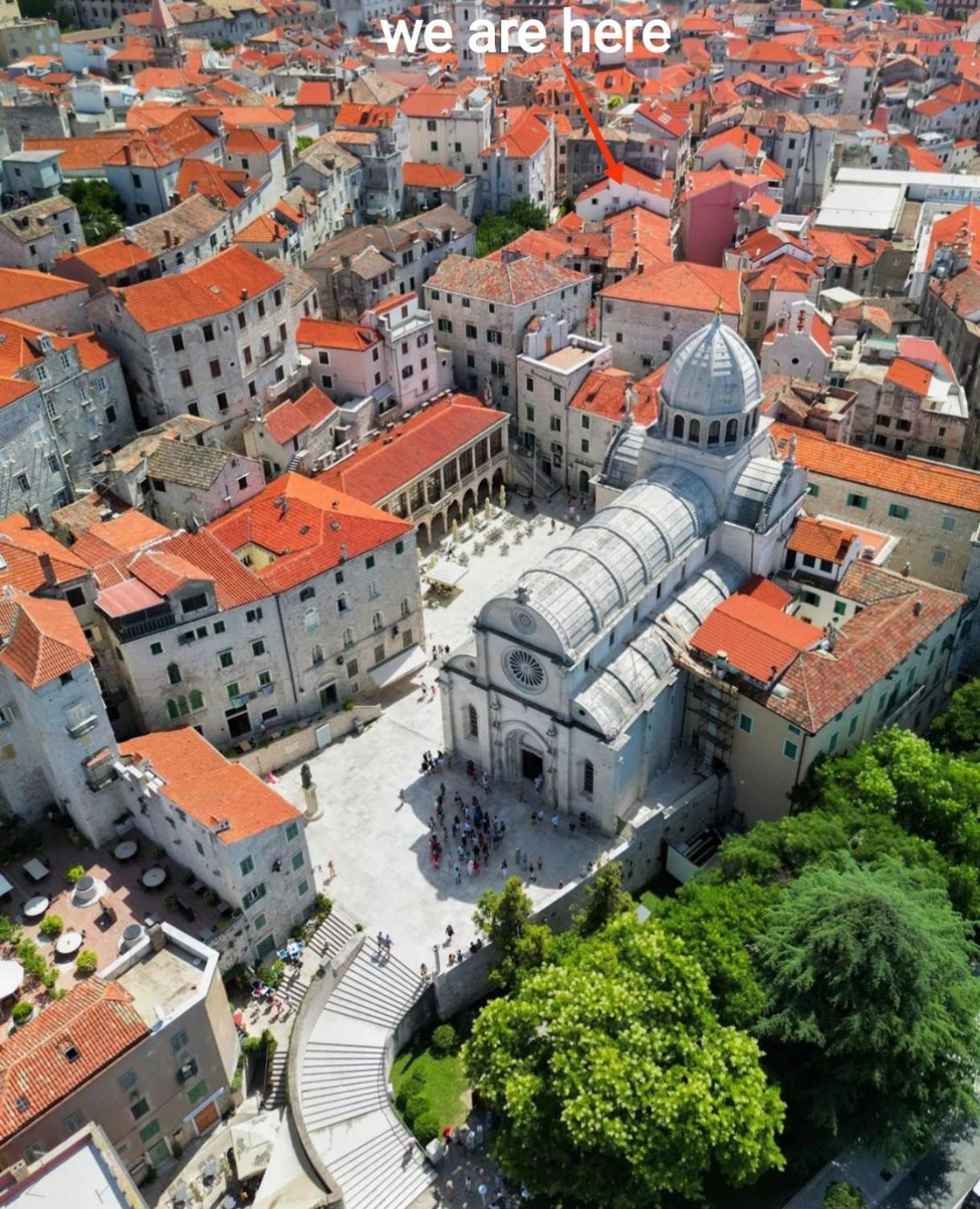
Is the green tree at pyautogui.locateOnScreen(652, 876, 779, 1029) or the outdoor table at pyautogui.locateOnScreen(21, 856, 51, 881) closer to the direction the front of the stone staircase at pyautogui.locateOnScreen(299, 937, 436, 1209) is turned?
the green tree

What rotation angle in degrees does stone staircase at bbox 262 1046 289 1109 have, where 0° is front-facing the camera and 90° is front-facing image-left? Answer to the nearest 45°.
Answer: approximately 0°

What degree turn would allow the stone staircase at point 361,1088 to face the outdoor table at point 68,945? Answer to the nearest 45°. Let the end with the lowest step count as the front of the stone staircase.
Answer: approximately 135° to its right

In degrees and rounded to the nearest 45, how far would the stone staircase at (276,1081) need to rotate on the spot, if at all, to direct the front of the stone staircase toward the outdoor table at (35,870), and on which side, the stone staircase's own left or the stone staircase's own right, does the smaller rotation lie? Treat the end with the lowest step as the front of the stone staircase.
approximately 135° to the stone staircase's own right

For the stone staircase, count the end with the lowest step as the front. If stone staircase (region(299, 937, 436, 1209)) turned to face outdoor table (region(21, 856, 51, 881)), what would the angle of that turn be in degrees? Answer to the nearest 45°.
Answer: approximately 135° to its right

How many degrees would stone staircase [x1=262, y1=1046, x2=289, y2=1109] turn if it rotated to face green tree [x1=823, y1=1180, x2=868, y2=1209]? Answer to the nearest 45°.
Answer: approximately 45° to its left

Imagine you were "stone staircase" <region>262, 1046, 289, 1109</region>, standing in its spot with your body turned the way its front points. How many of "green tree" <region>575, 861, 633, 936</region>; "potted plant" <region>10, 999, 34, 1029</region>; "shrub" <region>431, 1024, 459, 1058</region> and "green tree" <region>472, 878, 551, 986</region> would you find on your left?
3

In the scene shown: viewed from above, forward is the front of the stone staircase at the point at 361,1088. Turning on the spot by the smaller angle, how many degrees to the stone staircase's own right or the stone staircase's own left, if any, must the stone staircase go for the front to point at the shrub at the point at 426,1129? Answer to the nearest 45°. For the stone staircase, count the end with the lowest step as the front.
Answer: approximately 45° to the stone staircase's own left

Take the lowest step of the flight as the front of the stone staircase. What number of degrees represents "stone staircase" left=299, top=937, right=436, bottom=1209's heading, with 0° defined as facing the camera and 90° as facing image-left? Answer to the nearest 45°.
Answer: approximately 0°

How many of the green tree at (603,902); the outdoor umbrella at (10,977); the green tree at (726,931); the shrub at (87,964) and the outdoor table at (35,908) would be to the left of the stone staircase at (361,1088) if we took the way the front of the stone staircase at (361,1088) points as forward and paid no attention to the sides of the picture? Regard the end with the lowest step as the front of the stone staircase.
2

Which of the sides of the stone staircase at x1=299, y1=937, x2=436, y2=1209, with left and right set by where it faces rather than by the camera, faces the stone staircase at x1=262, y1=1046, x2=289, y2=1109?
right

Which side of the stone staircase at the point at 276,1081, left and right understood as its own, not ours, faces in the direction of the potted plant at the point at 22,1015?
right

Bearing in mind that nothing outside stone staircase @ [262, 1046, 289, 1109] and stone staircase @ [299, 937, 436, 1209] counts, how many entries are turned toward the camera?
2

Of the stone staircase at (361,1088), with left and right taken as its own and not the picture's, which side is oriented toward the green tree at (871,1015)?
left
